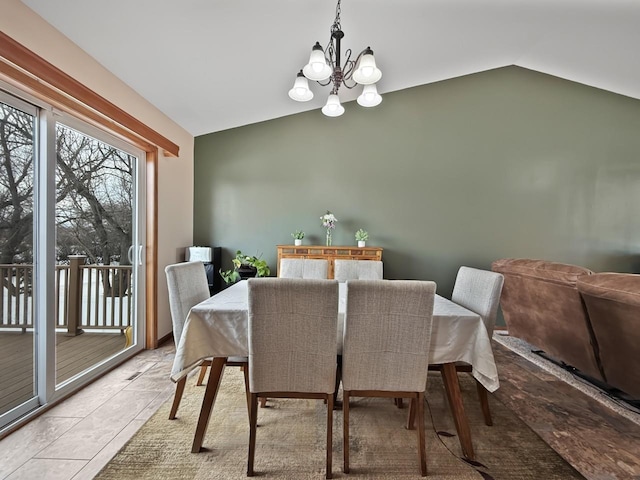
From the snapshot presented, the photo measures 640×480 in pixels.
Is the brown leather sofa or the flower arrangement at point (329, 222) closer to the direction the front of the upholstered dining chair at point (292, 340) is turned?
the flower arrangement

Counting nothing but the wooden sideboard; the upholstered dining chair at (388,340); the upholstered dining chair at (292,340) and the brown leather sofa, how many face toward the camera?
1

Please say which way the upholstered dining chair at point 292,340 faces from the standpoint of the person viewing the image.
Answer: facing away from the viewer

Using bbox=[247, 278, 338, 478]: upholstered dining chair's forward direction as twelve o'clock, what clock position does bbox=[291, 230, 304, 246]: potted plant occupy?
The potted plant is roughly at 12 o'clock from the upholstered dining chair.

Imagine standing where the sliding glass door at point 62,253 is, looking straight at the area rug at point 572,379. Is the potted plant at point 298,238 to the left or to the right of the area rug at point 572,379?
left

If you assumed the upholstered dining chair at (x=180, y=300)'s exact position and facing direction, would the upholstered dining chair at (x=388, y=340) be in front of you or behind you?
in front

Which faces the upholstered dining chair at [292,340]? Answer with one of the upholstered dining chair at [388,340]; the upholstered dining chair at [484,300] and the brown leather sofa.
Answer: the upholstered dining chair at [484,300]

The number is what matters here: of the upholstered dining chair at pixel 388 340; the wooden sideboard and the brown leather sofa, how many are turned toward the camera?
1

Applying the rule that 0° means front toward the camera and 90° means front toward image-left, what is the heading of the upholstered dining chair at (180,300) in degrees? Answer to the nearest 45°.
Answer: approximately 315°

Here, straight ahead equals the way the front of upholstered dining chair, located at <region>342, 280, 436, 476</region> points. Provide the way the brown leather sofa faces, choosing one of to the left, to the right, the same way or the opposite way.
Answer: to the right

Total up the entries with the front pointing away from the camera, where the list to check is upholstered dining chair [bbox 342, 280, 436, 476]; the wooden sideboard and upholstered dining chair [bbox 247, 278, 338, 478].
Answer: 2

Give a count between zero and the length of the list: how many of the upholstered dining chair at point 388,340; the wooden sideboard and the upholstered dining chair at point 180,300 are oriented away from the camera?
1

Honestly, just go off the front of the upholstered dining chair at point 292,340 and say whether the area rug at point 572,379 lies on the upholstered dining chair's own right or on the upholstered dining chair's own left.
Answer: on the upholstered dining chair's own right

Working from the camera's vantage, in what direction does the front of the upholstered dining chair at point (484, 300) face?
facing the viewer and to the left of the viewer

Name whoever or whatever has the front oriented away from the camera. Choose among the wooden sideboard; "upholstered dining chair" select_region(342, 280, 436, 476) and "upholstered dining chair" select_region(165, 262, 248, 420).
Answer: "upholstered dining chair" select_region(342, 280, 436, 476)

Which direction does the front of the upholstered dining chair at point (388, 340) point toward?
away from the camera

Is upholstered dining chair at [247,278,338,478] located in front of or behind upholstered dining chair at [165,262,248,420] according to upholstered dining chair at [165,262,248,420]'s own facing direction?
in front
